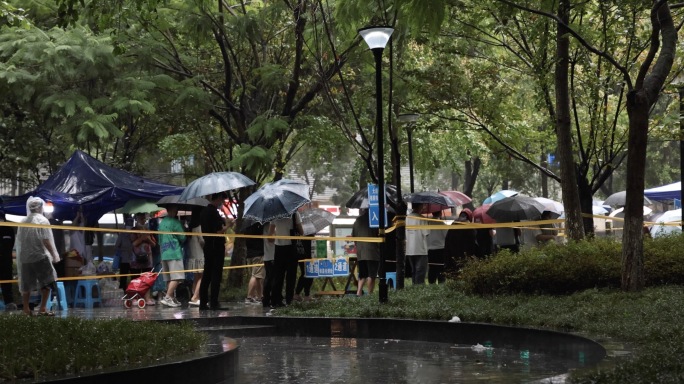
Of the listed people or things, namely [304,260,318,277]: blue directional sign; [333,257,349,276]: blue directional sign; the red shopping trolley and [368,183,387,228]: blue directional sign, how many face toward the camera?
3

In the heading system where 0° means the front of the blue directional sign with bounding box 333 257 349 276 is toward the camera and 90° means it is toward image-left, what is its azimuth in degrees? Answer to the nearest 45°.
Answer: approximately 0°

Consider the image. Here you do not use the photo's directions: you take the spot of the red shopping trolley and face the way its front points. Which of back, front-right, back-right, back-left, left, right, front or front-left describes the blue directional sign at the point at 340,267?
back

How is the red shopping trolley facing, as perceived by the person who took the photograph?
facing to the left of the viewer

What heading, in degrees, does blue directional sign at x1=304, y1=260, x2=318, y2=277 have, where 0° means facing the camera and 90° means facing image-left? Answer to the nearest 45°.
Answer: approximately 0°
